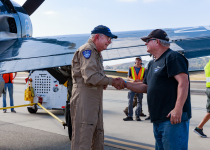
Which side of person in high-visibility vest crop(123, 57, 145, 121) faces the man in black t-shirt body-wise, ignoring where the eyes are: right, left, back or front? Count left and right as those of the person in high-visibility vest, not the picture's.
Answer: front

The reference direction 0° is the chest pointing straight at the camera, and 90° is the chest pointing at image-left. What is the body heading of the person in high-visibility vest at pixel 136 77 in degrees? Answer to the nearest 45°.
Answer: approximately 0°

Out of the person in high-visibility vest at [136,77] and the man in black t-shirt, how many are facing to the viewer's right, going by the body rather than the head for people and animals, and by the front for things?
0

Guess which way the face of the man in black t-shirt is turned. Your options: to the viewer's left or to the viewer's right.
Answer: to the viewer's left

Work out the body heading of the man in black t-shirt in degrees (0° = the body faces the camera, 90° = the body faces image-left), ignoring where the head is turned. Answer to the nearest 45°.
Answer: approximately 45°

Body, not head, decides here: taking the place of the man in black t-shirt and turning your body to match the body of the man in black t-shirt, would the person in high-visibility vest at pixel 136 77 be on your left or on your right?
on your right
